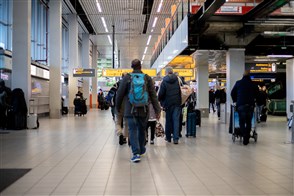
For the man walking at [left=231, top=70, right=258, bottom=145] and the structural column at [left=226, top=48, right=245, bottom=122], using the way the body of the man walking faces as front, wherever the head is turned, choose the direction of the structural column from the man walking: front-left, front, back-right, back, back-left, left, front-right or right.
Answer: front

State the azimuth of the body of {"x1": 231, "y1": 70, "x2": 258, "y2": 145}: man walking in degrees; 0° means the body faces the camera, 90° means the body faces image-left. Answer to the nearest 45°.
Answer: approximately 180°

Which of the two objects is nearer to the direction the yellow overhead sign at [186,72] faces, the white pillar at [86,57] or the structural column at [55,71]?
the structural column

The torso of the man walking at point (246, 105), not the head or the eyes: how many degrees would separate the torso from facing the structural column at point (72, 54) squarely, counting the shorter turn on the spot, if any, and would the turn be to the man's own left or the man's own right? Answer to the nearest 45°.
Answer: approximately 45° to the man's own left

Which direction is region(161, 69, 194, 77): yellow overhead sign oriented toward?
toward the camera

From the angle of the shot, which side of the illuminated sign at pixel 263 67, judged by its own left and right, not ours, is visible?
front

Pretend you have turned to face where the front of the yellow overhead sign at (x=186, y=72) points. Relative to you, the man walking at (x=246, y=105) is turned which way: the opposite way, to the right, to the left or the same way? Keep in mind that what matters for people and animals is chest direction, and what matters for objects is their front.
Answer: the opposite way

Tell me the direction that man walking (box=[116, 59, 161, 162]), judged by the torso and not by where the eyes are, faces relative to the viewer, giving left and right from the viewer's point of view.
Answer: facing away from the viewer

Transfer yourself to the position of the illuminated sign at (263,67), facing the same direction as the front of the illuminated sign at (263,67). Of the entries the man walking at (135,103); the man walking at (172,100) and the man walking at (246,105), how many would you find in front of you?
3

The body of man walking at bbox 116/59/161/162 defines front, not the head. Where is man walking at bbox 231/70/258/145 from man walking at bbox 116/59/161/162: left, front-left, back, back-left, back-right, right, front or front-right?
front-right
